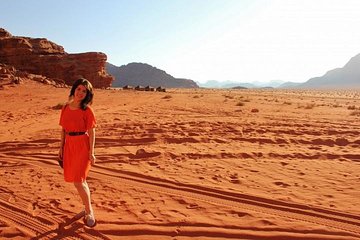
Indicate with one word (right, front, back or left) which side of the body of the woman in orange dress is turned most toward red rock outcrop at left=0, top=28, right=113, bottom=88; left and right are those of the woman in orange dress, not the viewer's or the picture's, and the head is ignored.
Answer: back

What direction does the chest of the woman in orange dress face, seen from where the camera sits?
toward the camera
